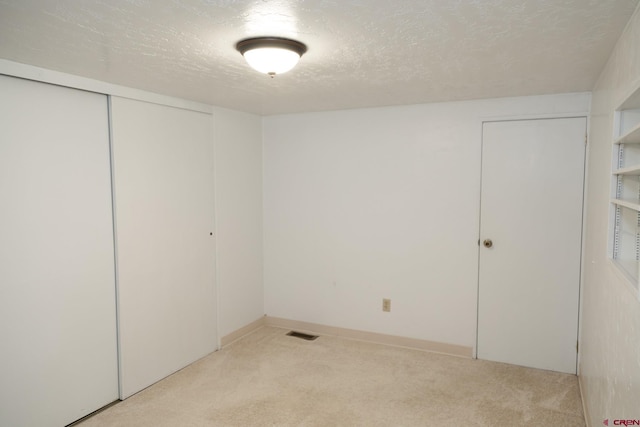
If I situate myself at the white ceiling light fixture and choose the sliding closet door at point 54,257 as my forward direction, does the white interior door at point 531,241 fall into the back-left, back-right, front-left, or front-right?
back-right

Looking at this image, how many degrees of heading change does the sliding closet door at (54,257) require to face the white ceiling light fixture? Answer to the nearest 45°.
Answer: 0° — it already faces it

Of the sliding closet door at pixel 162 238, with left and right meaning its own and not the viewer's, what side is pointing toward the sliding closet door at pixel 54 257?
right

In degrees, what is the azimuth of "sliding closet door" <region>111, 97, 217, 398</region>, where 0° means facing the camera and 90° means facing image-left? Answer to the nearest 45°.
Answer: approximately 315°

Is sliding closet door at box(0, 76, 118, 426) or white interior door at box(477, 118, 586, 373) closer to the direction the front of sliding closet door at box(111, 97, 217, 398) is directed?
the white interior door

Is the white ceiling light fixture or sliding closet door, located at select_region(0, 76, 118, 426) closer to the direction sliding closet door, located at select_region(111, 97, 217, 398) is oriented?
the white ceiling light fixture

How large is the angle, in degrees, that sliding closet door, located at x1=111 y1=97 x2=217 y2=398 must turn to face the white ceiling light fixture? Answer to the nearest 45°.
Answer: approximately 45° to its right
